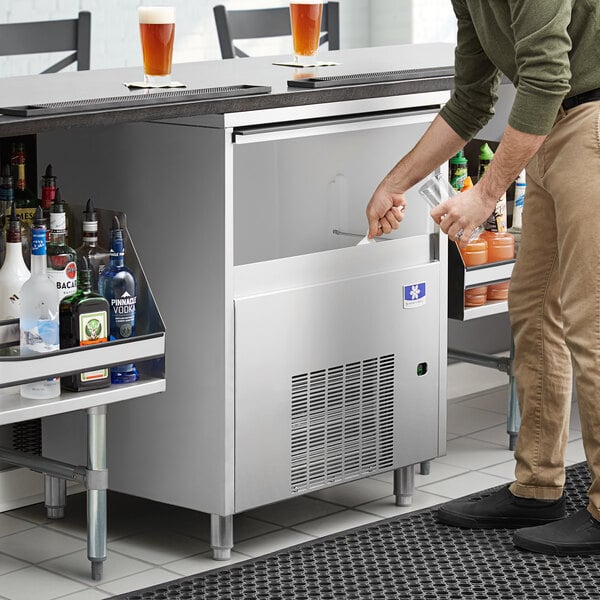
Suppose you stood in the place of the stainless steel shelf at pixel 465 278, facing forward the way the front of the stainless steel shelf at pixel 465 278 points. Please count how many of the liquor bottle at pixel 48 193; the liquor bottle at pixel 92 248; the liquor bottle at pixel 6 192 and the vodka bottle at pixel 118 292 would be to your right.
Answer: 4

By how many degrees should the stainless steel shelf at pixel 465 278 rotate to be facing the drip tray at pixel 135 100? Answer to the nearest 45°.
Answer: approximately 90° to its right

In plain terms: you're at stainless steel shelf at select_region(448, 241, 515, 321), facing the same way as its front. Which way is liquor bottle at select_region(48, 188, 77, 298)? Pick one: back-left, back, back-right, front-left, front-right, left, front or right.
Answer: right

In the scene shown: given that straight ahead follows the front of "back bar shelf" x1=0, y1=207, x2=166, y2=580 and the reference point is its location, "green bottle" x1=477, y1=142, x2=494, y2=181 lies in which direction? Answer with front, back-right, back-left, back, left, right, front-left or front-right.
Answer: left

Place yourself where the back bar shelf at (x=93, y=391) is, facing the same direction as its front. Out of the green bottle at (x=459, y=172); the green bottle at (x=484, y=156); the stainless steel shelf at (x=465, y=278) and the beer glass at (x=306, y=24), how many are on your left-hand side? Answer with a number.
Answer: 4

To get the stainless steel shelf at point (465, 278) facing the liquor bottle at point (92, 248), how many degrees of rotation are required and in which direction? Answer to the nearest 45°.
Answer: approximately 90° to its right

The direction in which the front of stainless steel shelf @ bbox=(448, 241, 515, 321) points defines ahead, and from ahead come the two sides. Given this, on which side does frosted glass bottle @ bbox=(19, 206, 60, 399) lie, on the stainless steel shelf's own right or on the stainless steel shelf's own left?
on the stainless steel shelf's own right

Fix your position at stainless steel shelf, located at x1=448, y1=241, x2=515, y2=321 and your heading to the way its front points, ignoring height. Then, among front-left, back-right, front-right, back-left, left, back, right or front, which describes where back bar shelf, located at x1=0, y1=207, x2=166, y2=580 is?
right

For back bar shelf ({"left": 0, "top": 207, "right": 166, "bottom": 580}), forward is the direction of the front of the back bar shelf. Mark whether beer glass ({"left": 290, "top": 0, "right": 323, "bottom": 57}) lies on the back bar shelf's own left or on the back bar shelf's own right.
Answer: on the back bar shelf's own left

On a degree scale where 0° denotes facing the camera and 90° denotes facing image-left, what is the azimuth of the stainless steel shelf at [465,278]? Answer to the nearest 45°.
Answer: approximately 315°

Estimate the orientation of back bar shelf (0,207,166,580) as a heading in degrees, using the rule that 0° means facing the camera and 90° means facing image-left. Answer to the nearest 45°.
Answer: approximately 315°

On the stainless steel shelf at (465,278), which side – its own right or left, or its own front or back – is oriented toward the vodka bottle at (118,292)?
right

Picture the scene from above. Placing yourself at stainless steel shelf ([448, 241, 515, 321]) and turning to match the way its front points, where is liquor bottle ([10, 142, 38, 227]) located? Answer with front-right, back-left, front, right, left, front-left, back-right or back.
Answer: right

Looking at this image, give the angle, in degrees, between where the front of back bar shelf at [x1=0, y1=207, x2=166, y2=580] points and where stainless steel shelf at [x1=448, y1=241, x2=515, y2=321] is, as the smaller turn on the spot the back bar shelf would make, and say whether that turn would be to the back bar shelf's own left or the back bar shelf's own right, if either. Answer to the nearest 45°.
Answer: approximately 90° to the back bar shelf's own left
